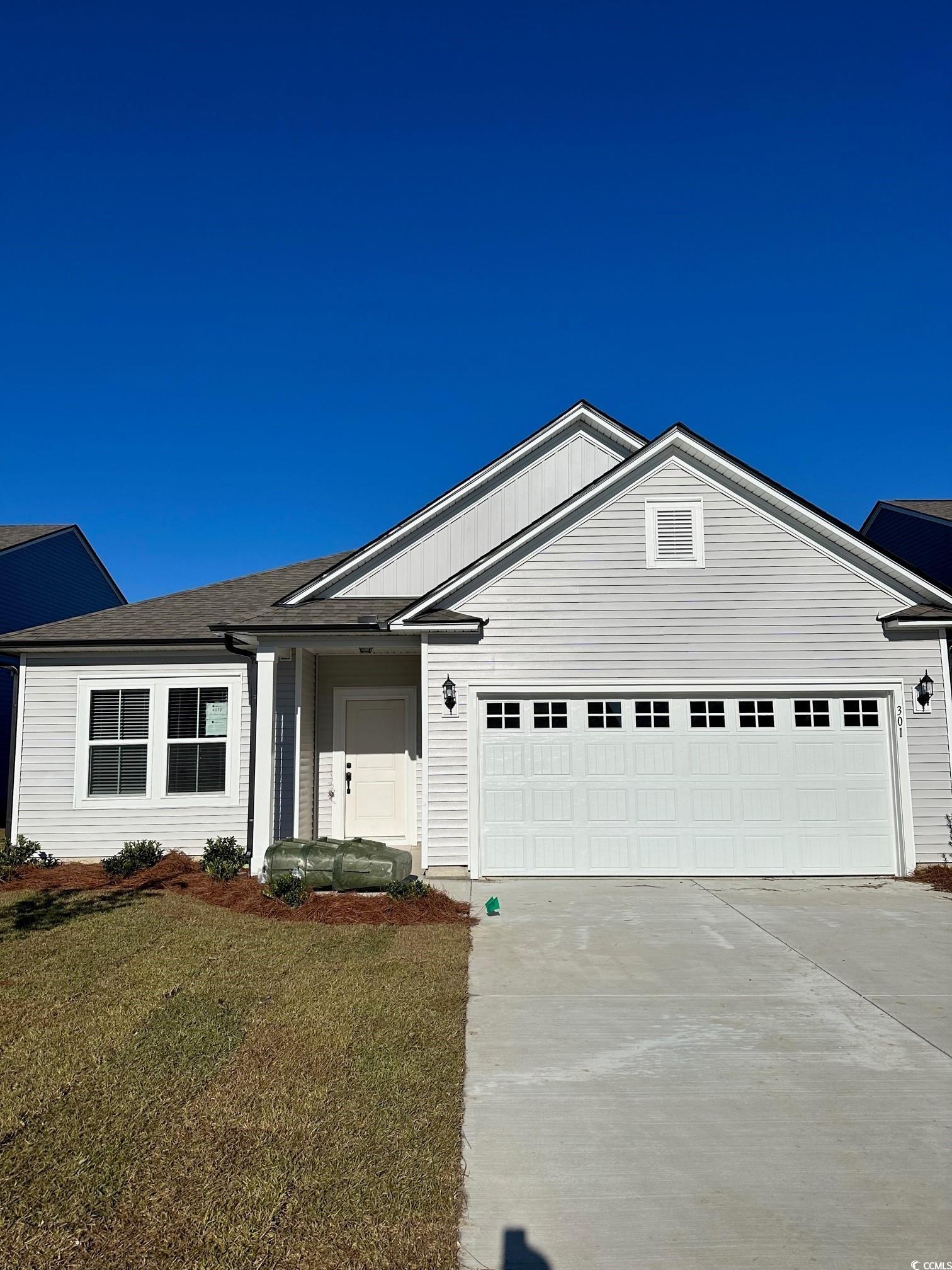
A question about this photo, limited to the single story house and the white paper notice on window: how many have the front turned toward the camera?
2

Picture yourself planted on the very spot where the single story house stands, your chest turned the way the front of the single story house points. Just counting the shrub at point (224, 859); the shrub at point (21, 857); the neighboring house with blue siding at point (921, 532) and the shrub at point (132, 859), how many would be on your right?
3

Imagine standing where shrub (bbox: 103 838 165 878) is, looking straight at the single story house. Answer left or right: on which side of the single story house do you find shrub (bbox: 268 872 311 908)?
right

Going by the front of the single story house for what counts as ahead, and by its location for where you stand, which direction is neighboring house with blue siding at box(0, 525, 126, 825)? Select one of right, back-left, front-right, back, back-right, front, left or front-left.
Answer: back-right

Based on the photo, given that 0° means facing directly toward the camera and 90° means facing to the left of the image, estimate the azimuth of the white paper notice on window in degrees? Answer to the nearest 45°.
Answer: approximately 0°

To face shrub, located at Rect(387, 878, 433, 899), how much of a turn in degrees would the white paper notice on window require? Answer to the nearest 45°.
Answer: approximately 45° to its left
